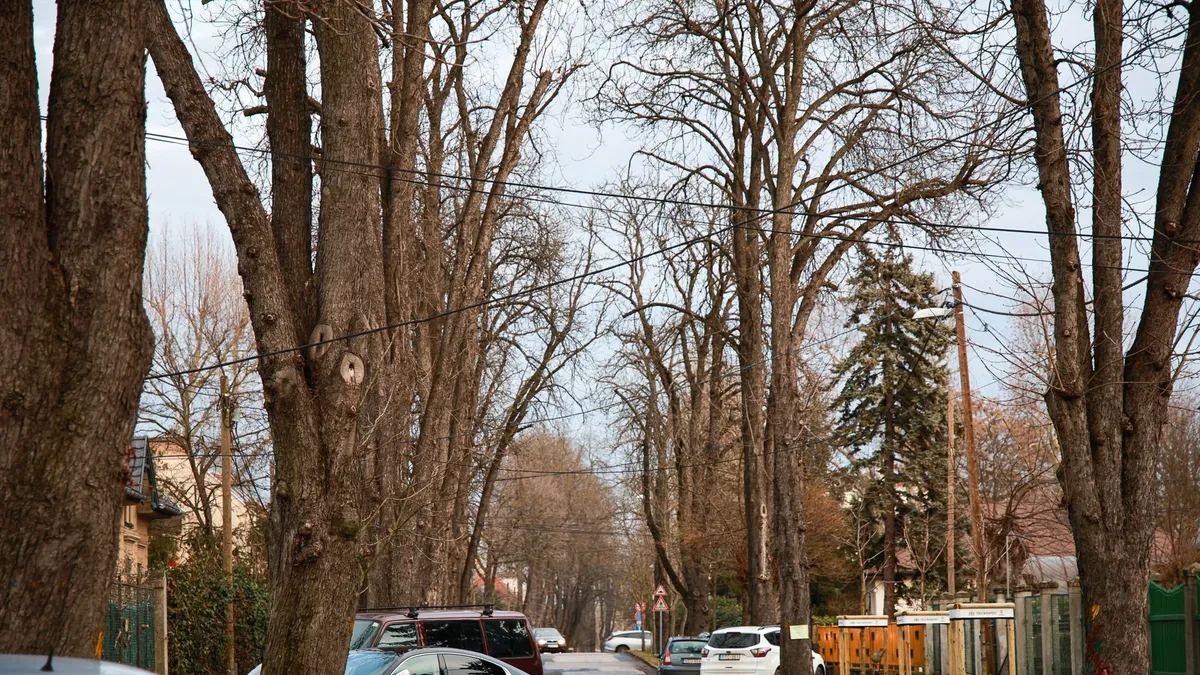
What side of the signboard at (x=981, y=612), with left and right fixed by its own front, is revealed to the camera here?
front

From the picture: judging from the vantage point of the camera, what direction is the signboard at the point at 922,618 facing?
facing the viewer

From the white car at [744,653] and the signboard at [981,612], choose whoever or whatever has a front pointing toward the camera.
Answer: the signboard

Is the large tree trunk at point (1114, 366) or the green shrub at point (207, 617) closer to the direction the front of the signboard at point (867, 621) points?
the large tree trunk

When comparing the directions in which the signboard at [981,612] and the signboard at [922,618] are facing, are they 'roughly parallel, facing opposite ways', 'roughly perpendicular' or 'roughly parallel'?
roughly parallel

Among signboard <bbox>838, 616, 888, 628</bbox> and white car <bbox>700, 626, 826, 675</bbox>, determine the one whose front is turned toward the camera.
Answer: the signboard

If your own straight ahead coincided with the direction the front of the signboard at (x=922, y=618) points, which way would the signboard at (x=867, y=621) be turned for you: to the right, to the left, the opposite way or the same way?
the same way

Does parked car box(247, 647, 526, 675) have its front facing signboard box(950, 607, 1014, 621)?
no

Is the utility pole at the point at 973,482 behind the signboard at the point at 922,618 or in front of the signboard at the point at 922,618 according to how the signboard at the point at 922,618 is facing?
behind

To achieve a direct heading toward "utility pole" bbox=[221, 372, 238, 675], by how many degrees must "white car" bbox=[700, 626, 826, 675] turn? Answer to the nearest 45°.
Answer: approximately 135° to its left

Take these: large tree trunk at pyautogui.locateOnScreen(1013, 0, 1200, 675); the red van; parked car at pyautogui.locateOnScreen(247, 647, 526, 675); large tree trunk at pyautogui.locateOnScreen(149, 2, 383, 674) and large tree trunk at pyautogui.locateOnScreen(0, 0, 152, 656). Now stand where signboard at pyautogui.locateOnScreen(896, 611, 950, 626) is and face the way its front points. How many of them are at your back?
0

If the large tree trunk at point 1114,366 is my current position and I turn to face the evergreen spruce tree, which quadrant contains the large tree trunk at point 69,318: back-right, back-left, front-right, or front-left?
back-left

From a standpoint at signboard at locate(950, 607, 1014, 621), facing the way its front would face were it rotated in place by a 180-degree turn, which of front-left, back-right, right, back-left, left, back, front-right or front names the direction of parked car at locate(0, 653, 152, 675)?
back
